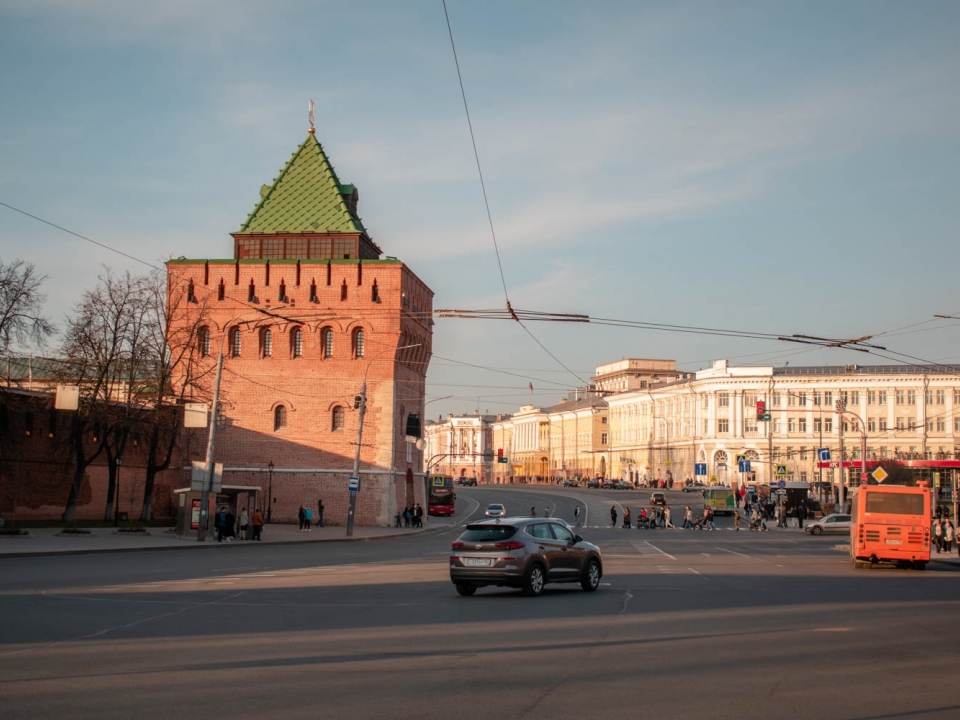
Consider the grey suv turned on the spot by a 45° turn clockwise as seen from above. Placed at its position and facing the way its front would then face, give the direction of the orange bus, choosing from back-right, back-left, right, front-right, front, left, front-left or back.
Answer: front-left

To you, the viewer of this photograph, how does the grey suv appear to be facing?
facing away from the viewer and to the right of the viewer

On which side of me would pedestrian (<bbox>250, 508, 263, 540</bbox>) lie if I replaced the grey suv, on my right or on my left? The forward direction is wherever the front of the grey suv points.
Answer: on my left
